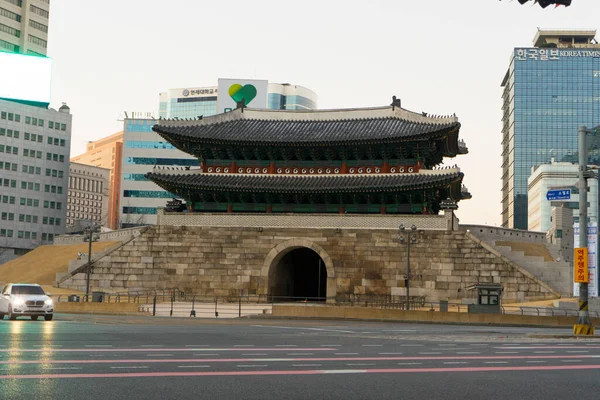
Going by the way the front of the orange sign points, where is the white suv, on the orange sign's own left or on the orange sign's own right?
on the orange sign's own right

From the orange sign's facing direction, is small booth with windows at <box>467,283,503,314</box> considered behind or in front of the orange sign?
behind

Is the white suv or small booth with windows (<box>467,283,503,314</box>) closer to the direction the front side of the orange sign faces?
the white suv

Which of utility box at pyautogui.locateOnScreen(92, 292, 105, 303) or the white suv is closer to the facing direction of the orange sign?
the white suv

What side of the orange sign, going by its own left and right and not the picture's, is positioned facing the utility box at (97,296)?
right

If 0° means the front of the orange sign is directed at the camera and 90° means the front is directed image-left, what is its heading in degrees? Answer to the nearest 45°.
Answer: approximately 0°
